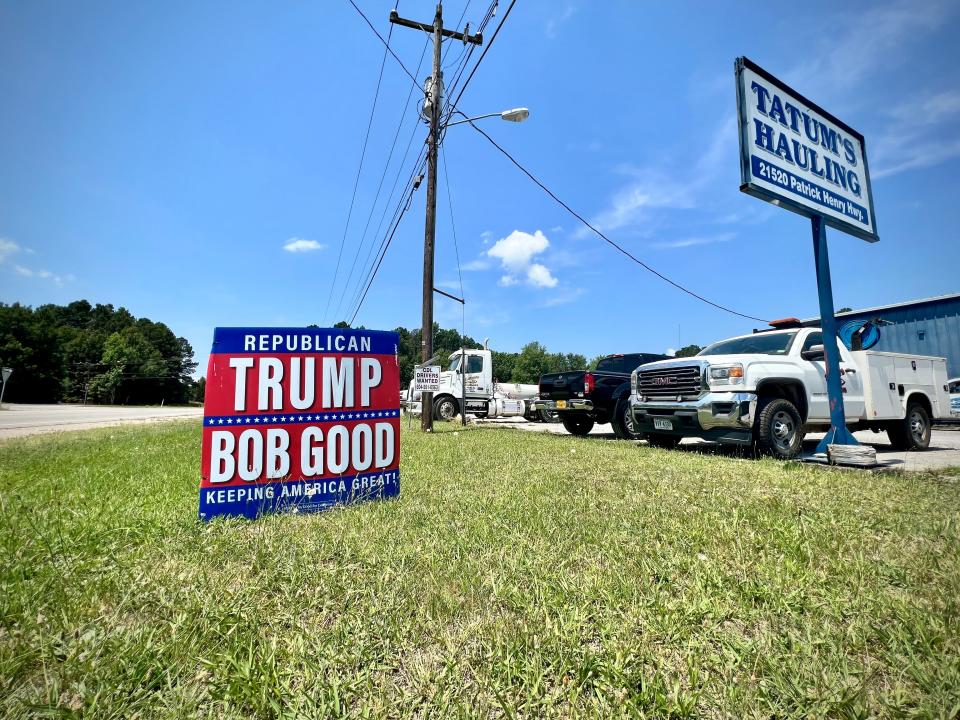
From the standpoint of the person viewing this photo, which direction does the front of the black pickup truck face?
facing away from the viewer and to the right of the viewer

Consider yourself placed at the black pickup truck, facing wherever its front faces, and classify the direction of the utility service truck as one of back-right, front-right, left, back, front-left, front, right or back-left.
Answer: right

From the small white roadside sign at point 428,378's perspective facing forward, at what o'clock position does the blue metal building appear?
The blue metal building is roughly at 9 o'clock from the small white roadside sign.

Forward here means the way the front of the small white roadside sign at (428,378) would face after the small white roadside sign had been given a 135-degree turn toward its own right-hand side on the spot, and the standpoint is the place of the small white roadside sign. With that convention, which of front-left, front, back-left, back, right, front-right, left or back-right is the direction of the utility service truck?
back

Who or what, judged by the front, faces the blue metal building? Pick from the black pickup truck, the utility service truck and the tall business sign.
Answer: the black pickup truck

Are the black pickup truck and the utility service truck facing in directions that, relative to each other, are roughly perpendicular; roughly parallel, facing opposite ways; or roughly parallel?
roughly parallel, facing opposite ways

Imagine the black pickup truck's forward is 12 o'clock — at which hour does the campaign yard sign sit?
The campaign yard sign is roughly at 5 o'clock from the black pickup truck.

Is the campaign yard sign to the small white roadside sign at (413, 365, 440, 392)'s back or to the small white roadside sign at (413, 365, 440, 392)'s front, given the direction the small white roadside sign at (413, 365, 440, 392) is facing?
to the front

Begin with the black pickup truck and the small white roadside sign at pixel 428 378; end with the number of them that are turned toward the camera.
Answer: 1

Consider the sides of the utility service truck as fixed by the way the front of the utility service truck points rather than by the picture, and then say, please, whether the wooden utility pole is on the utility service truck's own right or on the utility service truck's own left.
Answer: on the utility service truck's own right

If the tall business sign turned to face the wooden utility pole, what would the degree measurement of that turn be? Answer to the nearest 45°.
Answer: approximately 135° to its right

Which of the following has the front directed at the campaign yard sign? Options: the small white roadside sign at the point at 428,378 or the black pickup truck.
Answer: the small white roadside sign

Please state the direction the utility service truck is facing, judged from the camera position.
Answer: facing the viewer and to the left of the viewer

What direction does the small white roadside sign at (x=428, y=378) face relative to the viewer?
toward the camera
